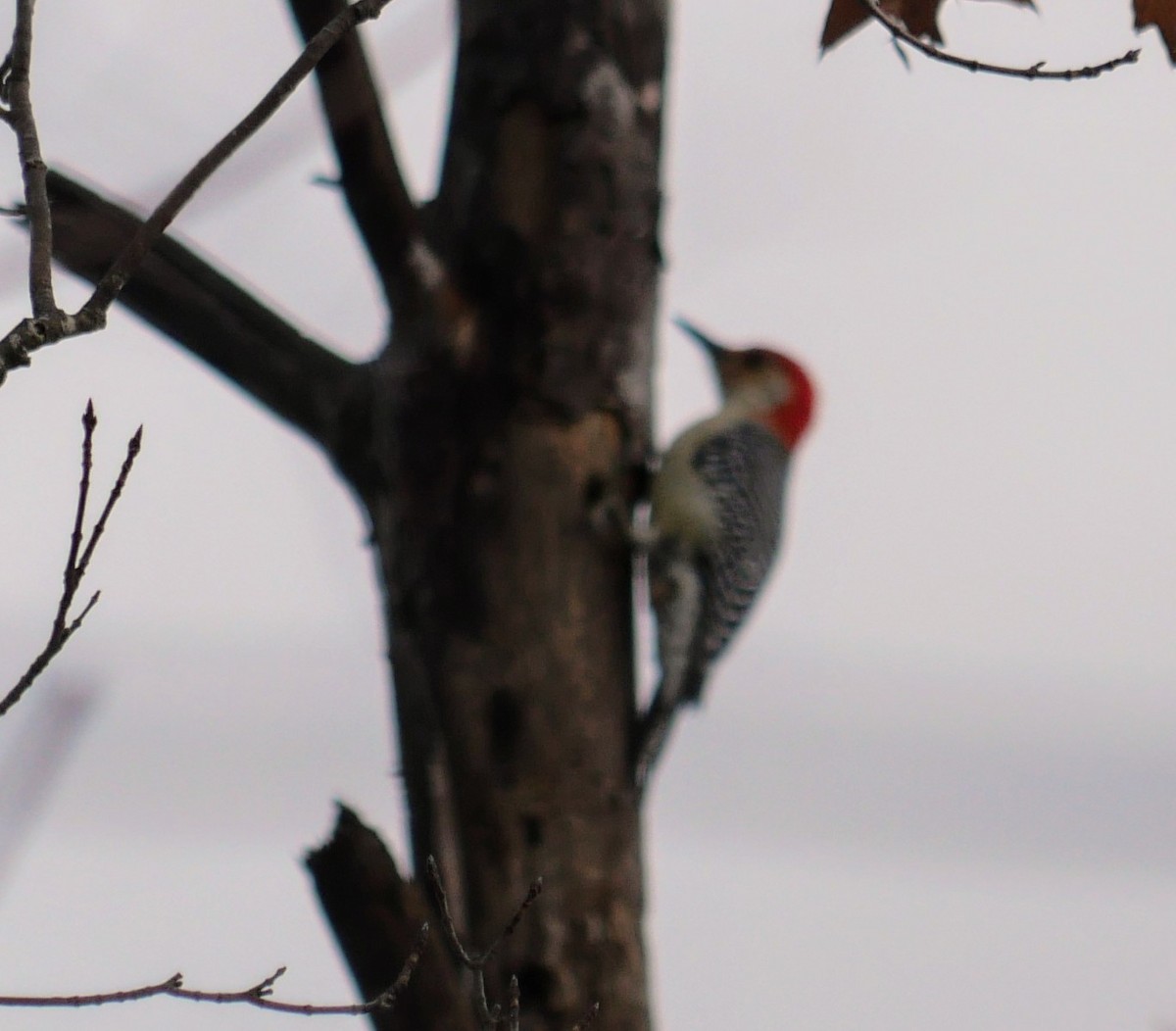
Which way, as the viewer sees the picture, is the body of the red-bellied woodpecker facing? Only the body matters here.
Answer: to the viewer's left
